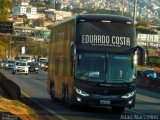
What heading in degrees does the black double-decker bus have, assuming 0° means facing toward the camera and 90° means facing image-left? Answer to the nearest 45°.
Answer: approximately 0°
